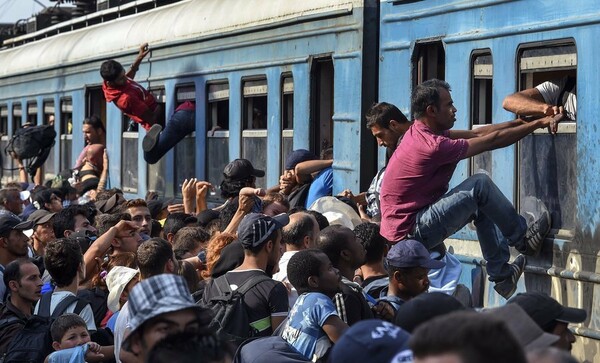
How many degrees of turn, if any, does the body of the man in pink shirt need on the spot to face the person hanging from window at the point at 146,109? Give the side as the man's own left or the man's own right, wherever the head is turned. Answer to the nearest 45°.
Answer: approximately 135° to the man's own left

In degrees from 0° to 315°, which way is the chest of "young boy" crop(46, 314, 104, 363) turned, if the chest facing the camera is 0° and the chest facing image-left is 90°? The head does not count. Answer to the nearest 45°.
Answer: approximately 315°

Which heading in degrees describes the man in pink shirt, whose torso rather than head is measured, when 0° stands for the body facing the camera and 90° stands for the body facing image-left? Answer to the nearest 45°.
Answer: approximately 270°

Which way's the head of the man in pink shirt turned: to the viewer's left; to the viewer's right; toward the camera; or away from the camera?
to the viewer's right

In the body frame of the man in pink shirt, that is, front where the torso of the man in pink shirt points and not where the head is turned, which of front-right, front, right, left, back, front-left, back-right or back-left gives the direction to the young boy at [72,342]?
back-right

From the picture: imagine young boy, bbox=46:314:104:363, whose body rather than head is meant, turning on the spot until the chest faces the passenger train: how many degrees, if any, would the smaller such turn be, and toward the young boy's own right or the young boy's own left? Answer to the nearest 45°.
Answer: approximately 90° to the young boy's own left
